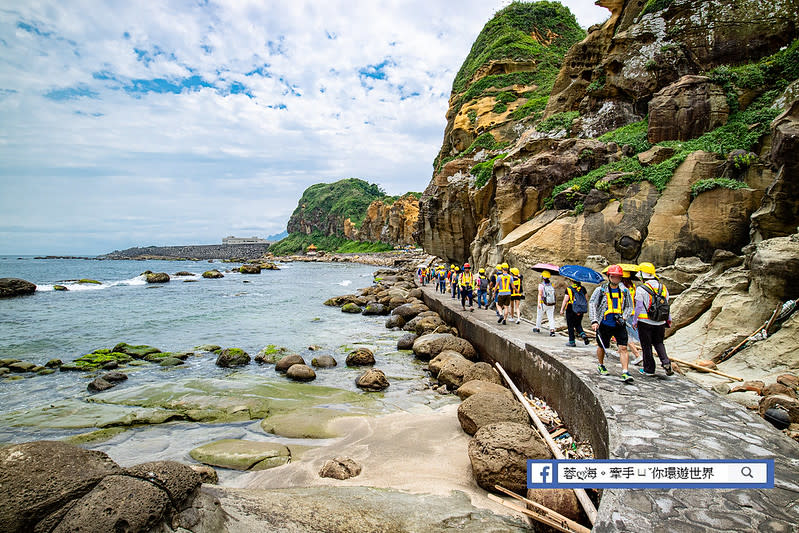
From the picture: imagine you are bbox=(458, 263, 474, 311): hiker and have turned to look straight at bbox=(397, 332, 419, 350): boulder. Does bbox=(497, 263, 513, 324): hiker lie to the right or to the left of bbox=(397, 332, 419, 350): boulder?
left

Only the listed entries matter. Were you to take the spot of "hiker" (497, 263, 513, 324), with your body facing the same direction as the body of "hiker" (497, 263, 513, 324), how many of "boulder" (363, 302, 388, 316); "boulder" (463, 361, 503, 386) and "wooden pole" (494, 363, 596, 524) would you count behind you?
2

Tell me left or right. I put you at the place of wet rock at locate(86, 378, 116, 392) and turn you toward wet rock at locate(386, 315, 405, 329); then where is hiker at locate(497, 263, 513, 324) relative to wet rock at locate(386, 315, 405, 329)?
right

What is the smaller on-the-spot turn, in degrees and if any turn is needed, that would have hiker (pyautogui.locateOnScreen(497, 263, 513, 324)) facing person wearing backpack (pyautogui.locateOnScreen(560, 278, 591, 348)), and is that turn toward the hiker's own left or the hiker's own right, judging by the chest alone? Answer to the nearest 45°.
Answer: approximately 135° to the hiker's own right

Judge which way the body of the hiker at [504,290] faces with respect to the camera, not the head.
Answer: away from the camera

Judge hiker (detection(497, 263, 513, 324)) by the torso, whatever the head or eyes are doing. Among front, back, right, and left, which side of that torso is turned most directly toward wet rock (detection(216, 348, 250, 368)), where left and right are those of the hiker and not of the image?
left

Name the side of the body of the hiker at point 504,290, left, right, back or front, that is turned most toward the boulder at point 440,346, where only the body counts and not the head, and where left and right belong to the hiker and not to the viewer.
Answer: left

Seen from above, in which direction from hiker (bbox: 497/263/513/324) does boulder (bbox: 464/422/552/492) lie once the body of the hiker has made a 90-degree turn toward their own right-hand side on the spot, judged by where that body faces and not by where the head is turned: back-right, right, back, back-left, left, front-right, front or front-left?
right
